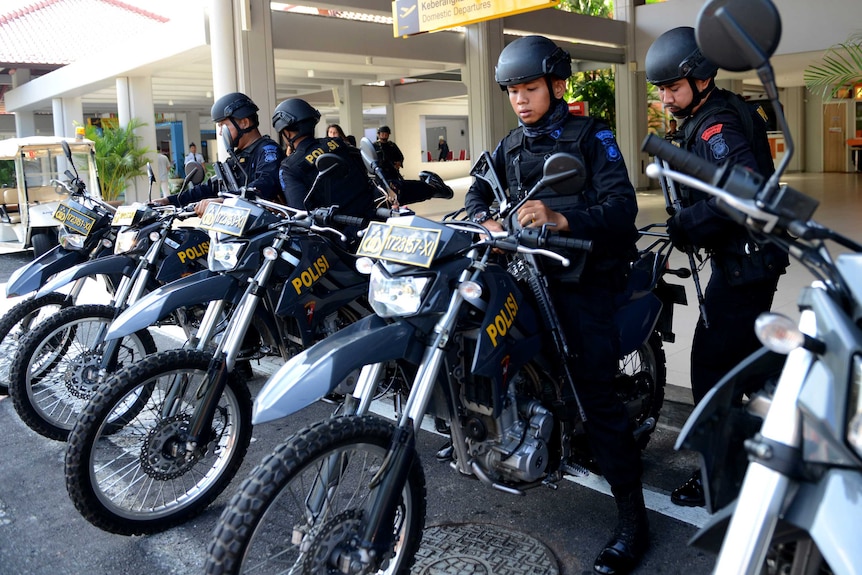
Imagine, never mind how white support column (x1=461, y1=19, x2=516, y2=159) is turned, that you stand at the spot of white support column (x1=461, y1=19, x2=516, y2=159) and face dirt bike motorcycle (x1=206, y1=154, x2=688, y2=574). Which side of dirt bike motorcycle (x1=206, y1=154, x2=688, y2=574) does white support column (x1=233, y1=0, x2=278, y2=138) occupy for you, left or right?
right

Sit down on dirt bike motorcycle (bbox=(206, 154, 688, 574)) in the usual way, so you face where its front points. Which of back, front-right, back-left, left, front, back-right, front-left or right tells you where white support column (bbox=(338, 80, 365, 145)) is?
back-right

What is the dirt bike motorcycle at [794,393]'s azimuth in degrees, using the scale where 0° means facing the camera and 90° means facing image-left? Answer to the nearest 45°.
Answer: approximately 0°

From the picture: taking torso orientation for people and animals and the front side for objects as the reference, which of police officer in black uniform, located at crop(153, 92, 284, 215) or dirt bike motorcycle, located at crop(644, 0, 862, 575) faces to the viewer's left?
the police officer in black uniform

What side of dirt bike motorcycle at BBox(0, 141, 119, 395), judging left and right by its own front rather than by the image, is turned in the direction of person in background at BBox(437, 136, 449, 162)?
back

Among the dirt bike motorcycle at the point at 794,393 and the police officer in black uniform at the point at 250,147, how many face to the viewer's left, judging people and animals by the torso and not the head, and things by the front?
1

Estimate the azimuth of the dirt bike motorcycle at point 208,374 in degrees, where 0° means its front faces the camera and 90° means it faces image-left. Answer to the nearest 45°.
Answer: approximately 45°

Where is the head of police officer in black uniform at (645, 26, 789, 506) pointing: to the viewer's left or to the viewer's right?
to the viewer's left

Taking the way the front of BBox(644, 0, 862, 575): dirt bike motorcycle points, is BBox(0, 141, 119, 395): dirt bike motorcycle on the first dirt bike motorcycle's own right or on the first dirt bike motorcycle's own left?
on the first dirt bike motorcycle's own right

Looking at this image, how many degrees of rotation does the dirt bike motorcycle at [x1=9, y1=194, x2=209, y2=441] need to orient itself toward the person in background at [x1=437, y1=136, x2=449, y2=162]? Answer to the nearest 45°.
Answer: approximately 180°

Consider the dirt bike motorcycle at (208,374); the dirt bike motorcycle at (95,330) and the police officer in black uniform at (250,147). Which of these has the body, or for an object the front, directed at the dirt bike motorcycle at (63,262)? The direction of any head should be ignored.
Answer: the police officer in black uniform

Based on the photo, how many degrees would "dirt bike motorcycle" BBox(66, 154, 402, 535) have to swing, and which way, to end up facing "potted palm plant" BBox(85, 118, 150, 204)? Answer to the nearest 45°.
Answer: approximately 135° to its right

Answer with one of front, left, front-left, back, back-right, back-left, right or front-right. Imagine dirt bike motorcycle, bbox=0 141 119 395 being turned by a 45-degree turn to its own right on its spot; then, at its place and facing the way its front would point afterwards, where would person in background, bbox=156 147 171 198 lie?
right

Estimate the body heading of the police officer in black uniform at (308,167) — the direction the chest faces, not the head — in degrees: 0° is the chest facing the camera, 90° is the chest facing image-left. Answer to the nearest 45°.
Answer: approximately 135°

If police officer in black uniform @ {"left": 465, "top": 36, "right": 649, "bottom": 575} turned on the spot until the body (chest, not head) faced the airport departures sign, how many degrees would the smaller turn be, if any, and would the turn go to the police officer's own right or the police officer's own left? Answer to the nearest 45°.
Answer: approximately 135° to the police officer's own right
